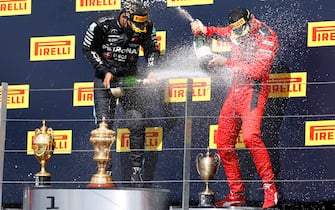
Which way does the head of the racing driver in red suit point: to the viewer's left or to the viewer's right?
to the viewer's left

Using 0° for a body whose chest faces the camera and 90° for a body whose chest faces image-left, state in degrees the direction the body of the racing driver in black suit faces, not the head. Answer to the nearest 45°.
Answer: approximately 315°

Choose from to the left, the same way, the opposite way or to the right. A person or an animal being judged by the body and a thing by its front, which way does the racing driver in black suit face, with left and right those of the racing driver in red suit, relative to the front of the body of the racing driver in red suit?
to the left

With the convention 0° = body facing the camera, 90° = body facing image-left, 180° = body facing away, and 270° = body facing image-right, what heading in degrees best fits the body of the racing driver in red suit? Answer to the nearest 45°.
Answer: approximately 45°
